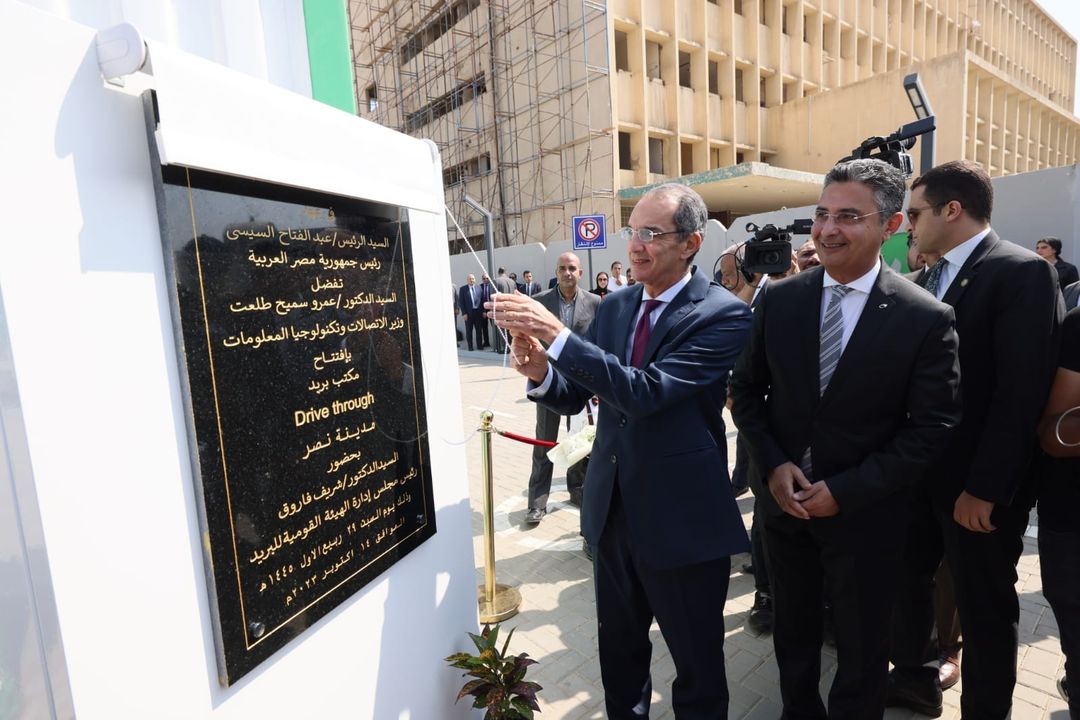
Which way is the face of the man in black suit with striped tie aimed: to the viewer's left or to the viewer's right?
to the viewer's left

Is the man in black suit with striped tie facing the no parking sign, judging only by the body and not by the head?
no

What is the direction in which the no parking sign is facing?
toward the camera

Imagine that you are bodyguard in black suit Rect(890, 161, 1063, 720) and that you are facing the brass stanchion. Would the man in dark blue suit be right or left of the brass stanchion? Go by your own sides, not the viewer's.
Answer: left

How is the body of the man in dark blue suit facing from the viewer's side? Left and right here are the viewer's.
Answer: facing the viewer and to the left of the viewer

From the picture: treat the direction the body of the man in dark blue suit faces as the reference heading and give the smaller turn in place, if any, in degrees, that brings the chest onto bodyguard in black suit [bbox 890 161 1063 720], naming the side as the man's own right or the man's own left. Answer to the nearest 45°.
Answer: approximately 135° to the man's own left

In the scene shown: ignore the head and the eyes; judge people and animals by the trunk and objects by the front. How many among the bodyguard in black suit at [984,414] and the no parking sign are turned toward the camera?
1

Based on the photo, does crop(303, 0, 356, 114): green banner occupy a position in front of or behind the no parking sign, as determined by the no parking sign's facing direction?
in front

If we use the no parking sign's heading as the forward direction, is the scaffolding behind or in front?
behind

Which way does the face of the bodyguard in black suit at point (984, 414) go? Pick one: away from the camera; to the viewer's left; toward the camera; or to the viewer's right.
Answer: to the viewer's left

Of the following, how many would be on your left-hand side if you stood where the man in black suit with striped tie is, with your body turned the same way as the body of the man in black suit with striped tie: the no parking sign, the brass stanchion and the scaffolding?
0

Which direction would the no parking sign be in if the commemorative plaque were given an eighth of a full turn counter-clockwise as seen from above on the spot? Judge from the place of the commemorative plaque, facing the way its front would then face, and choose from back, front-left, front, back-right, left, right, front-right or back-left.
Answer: front-left

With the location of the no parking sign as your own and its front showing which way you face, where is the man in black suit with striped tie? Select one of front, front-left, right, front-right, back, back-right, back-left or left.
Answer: front

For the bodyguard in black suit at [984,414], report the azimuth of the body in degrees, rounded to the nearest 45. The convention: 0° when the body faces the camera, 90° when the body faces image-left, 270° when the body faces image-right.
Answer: approximately 90°

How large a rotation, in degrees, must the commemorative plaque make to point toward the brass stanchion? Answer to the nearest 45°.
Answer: approximately 90° to its left
